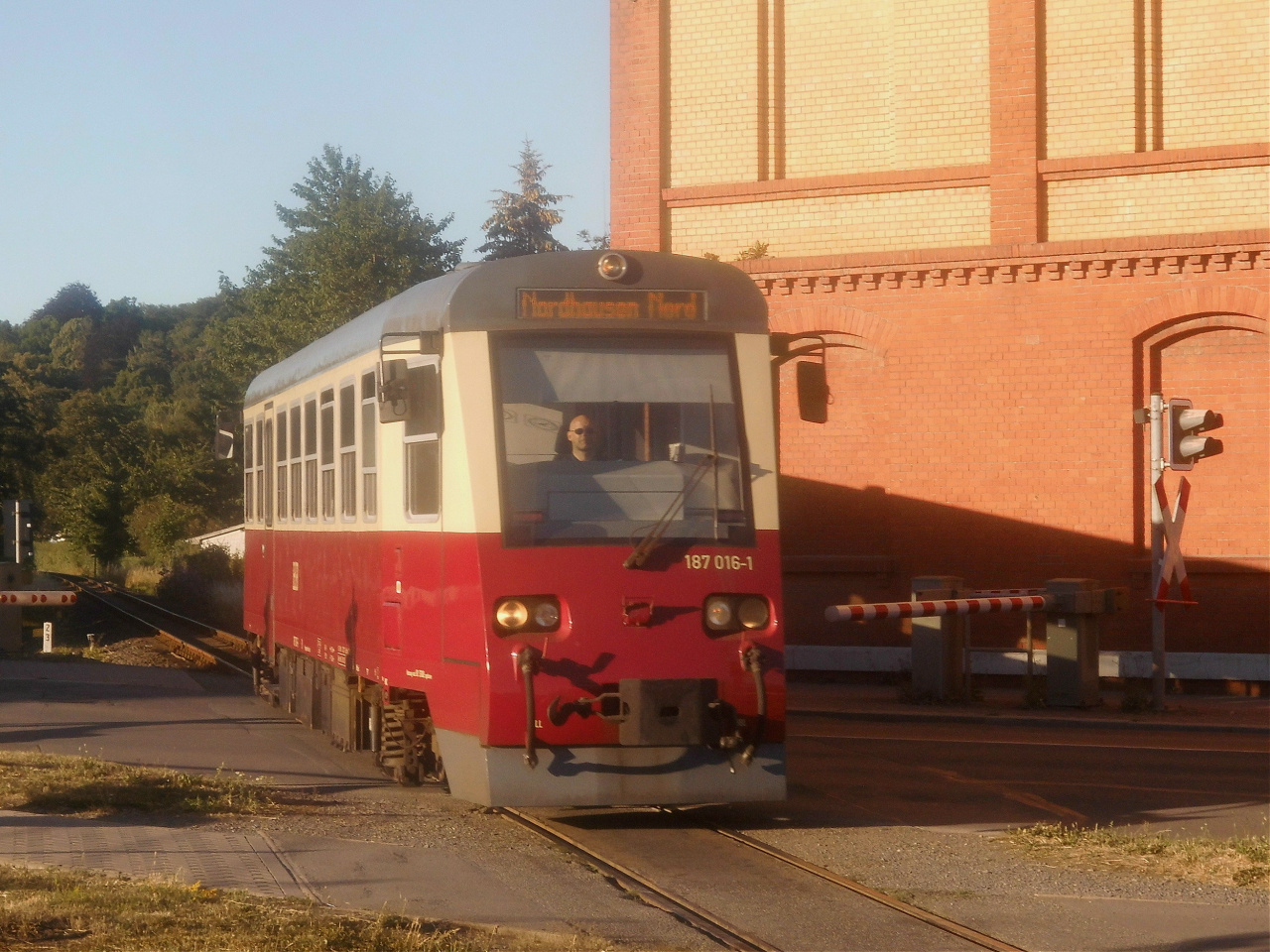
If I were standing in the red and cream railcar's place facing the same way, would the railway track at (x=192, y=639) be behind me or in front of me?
behind

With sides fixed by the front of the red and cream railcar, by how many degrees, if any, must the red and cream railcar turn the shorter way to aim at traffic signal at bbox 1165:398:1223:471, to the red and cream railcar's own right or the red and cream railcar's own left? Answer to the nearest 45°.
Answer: approximately 90° to the red and cream railcar's own left

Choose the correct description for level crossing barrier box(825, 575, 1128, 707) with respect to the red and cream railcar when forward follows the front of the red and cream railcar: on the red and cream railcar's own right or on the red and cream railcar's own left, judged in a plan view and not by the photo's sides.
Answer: on the red and cream railcar's own left

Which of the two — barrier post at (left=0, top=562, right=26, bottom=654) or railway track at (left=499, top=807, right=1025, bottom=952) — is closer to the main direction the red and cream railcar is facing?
the railway track

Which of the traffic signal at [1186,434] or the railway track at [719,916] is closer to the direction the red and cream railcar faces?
the railway track

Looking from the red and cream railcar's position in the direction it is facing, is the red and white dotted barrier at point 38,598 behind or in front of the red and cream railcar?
behind

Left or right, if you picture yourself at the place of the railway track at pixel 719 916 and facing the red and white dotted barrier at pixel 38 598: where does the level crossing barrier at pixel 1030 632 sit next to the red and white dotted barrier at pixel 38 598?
right

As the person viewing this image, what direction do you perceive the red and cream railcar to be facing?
facing the viewer and to the right of the viewer

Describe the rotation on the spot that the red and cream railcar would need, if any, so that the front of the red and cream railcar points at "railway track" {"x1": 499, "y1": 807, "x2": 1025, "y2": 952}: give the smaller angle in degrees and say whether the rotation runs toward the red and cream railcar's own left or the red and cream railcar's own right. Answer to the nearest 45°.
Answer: approximately 45° to the red and cream railcar's own right
